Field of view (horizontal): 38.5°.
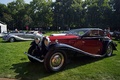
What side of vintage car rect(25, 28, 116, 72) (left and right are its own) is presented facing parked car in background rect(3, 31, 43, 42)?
right

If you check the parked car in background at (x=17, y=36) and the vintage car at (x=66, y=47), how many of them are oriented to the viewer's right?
0

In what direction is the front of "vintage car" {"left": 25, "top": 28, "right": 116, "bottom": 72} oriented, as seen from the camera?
facing the viewer and to the left of the viewer

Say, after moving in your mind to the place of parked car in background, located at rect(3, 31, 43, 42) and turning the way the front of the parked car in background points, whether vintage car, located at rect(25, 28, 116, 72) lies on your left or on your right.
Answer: on your left
